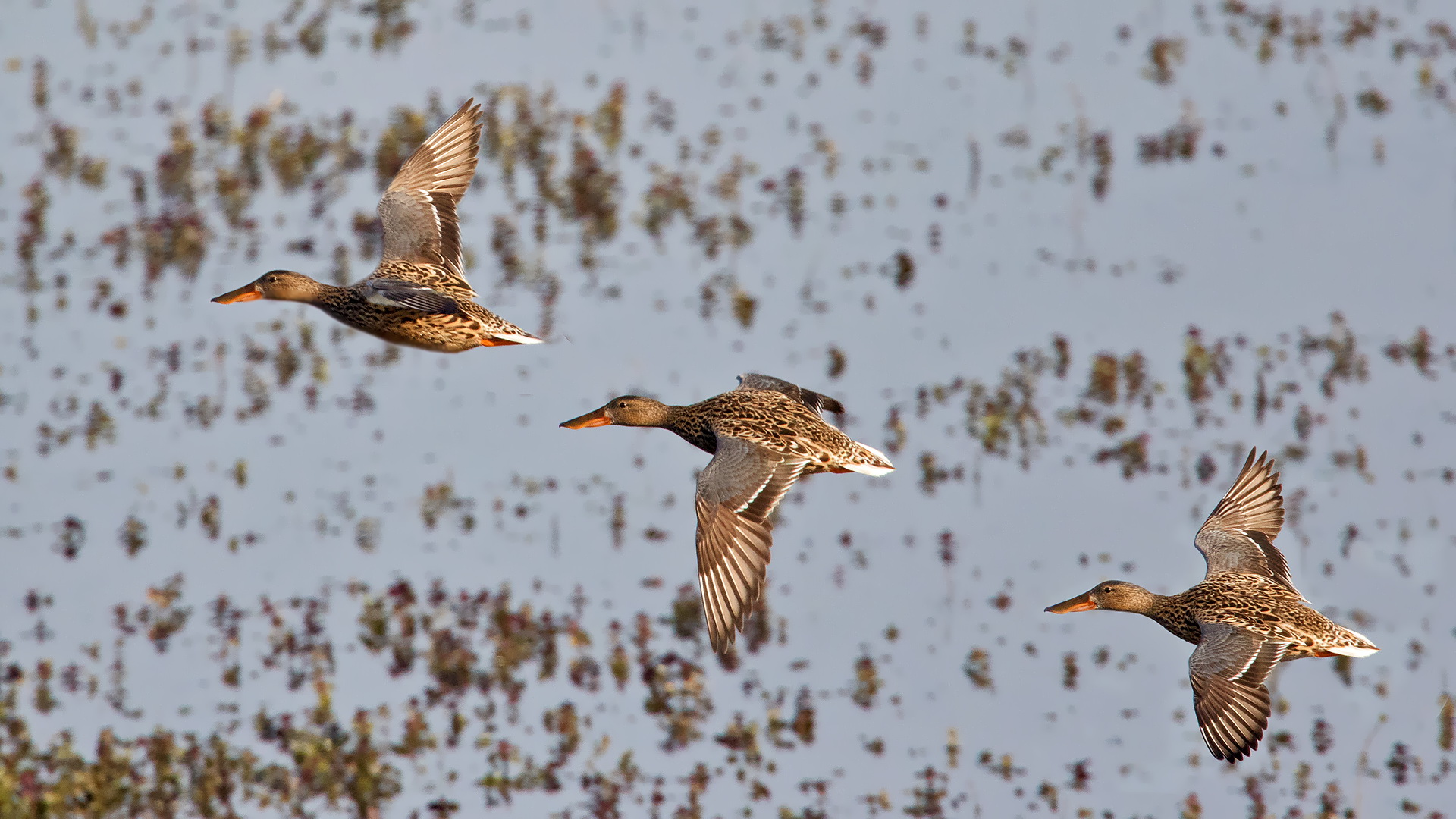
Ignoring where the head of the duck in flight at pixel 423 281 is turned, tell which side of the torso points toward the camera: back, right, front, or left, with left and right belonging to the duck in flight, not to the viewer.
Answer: left

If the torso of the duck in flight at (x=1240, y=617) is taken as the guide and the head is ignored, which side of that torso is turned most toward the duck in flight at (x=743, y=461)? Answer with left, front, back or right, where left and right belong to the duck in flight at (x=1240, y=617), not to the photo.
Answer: front

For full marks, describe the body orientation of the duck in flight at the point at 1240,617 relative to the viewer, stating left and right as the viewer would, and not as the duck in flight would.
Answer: facing to the left of the viewer

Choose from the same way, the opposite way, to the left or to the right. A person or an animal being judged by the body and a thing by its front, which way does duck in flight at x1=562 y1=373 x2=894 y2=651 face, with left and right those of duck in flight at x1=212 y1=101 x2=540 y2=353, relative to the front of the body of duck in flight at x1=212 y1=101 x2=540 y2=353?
the same way

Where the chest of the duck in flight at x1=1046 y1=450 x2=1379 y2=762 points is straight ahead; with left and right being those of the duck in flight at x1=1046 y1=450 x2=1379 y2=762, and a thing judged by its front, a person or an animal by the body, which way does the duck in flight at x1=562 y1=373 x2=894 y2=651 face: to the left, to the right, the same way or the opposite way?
the same way

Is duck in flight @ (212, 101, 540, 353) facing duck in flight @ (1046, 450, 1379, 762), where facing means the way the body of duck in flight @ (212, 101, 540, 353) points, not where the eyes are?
no

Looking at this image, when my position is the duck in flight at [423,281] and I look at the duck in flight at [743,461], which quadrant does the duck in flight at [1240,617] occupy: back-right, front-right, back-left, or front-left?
front-left

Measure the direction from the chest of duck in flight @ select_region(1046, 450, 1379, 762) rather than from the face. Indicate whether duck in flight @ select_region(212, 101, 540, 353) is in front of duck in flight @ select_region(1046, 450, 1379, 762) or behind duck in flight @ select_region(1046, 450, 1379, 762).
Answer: in front

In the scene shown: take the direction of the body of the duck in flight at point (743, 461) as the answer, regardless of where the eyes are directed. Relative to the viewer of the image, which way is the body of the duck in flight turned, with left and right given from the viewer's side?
facing to the left of the viewer

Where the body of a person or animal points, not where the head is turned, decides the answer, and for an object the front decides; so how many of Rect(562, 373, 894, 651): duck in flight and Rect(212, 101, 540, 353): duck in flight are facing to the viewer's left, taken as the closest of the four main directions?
2

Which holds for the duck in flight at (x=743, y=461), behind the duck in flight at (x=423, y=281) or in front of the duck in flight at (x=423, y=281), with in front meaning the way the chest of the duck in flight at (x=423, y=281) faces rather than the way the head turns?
behind

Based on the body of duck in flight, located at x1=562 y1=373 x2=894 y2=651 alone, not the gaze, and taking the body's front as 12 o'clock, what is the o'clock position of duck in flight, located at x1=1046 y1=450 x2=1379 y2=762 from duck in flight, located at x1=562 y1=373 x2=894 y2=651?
duck in flight, located at x1=1046 y1=450 x2=1379 y2=762 is roughly at 6 o'clock from duck in flight, located at x1=562 y1=373 x2=894 y2=651.

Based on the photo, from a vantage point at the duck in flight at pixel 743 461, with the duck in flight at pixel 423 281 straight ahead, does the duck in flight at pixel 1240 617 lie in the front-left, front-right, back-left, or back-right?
back-right
